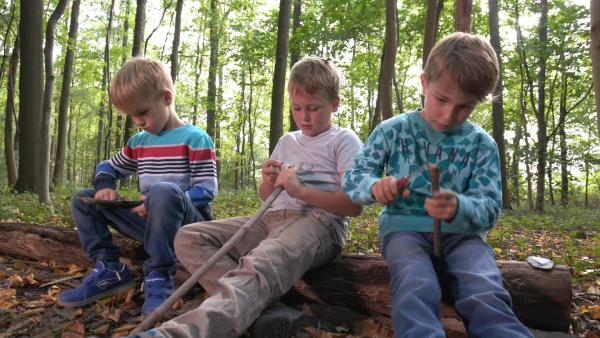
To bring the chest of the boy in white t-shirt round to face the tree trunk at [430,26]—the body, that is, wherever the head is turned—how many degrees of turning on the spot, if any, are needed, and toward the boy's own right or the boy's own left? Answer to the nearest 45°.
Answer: approximately 180°

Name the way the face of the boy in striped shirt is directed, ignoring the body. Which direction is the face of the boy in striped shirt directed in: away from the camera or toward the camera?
toward the camera

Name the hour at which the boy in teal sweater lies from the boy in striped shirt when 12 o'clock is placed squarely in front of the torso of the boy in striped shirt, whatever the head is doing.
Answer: The boy in teal sweater is roughly at 9 o'clock from the boy in striped shirt.

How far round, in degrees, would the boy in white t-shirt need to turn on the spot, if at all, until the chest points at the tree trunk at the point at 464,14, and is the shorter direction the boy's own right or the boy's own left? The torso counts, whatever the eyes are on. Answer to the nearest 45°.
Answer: approximately 180°

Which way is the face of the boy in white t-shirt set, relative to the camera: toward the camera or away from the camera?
toward the camera

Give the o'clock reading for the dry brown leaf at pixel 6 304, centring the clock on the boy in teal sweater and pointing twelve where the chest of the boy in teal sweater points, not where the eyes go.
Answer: The dry brown leaf is roughly at 3 o'clock from the boy in teal sweater.

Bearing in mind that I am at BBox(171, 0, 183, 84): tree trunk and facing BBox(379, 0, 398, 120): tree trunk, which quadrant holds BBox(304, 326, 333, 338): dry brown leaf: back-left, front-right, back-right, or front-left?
front-right

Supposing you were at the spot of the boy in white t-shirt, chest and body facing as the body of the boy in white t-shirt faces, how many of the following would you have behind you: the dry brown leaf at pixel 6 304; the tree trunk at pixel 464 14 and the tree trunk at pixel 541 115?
2

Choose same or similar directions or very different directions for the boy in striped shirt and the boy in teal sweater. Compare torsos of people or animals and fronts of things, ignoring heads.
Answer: same or similar directions

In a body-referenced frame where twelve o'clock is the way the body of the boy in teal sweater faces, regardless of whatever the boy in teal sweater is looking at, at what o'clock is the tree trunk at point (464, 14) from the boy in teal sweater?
The tree trunk is roughly at 6 o'clock from the boy in teal sweater.

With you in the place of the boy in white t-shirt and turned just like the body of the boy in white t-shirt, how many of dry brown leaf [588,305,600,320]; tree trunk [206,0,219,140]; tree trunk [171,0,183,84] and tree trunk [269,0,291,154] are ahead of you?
0

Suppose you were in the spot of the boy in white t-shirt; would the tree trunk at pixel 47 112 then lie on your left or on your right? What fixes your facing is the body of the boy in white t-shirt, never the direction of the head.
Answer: on your right

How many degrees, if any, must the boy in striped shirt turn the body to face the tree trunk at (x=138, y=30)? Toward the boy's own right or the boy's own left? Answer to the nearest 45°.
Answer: approximately 135° to the boy's own right

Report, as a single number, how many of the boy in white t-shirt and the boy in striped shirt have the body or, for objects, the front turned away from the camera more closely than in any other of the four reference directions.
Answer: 0

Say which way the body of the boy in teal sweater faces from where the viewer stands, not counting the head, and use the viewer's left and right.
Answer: facing the viewer

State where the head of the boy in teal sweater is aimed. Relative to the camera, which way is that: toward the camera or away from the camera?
toward the camera

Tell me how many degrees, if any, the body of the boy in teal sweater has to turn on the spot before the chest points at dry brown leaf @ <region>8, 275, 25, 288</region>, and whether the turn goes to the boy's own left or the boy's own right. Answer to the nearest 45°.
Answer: approximately 90° to the boy's own right
